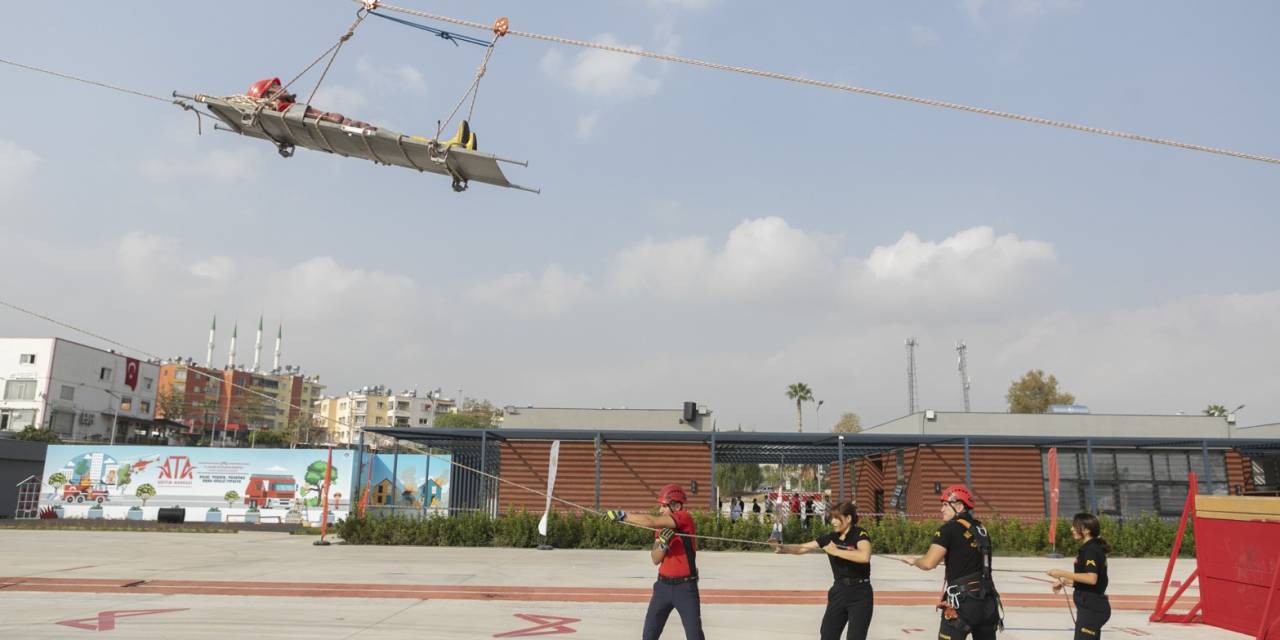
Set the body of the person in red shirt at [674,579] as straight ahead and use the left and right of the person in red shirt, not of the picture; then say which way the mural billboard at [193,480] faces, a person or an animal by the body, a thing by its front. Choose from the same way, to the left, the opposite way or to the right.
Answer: to the left

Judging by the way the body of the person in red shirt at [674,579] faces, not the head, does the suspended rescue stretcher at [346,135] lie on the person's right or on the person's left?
on the person's right

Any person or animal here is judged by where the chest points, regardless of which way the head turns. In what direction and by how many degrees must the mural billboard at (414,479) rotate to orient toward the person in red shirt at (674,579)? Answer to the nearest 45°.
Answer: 0° — it already faces them

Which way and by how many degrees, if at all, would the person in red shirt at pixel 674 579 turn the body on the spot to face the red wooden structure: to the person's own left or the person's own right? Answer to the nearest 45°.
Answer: approximately 180°

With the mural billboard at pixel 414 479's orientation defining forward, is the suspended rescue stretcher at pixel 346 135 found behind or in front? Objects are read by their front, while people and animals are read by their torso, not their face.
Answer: in front

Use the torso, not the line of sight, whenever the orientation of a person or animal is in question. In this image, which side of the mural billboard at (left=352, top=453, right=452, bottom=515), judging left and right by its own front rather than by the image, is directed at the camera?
front

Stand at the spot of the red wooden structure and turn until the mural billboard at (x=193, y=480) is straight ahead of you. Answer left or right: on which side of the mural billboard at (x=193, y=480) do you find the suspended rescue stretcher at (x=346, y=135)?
left

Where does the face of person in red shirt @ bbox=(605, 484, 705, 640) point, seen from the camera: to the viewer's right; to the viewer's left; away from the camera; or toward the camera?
to the viewer's left

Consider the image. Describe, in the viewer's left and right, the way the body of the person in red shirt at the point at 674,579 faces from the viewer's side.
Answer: facing the viewer and to the left of the viewer
